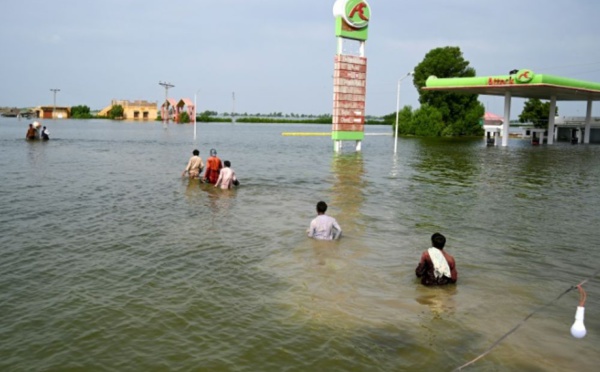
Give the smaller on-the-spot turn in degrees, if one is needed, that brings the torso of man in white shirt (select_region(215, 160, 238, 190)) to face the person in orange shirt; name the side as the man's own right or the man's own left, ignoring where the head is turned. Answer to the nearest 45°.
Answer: approximately 45° to the man's own left

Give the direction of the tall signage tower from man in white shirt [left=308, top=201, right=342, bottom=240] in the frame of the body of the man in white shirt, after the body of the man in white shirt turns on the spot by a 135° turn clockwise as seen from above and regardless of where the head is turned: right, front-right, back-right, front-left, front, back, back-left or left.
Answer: back-left

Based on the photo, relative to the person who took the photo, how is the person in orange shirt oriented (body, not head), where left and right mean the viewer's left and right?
facing away from the viewer

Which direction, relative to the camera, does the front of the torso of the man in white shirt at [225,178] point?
away from the camera

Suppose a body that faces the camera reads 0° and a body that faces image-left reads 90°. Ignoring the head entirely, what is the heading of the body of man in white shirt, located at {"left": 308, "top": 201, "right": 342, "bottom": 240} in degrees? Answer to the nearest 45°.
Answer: approximately 180°

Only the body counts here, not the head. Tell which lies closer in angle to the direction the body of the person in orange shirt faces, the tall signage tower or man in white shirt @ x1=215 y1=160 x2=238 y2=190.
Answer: the tall signage tower

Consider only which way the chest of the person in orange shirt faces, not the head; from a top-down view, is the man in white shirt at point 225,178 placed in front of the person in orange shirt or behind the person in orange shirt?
behind

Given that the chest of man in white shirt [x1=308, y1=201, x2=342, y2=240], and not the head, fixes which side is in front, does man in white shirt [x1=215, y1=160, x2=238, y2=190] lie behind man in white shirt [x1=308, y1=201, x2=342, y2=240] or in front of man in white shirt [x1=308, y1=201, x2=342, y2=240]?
in front

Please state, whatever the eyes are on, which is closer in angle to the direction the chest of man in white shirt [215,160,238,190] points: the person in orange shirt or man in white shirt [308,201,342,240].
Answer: the person in orange shirt

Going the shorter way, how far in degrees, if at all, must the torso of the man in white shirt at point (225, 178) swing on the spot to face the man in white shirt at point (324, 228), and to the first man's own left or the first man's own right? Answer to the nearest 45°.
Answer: approximately 180°
